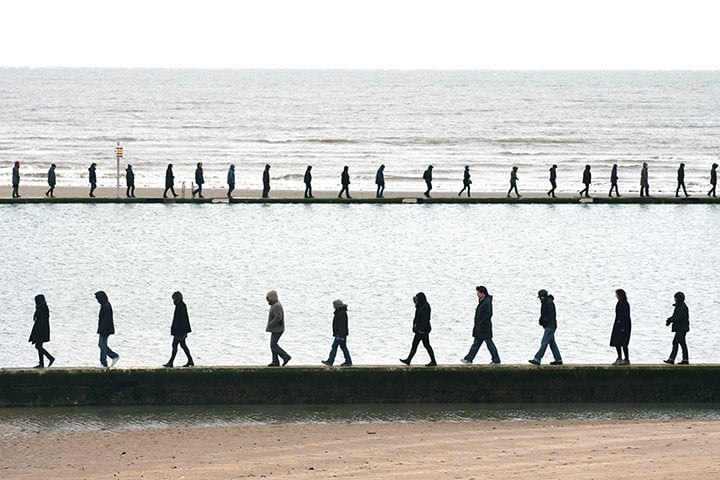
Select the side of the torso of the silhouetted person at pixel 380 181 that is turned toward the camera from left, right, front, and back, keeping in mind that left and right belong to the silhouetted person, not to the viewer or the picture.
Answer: right

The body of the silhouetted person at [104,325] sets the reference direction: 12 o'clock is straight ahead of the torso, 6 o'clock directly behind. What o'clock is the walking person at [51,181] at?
The walking person is roughly at 3 o'clock from the silhouetted person.

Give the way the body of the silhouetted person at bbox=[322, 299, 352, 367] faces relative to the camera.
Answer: to the viewer's left

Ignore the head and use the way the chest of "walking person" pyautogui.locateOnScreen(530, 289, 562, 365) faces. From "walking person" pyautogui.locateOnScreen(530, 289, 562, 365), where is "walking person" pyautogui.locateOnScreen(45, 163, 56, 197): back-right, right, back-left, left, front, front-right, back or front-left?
front-right

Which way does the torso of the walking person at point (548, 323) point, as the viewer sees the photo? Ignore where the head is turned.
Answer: to the viewer's left

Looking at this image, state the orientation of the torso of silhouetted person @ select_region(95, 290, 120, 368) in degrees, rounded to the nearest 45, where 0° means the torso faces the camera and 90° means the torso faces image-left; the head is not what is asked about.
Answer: approximately 90°

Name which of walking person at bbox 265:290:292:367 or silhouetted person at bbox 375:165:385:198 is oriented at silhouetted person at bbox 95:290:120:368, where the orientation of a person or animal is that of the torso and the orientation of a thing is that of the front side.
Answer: the walking person

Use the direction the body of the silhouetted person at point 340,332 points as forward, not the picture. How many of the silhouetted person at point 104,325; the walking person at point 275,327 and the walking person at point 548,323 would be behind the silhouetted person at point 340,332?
1

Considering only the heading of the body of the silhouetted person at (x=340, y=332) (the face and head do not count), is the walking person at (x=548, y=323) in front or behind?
behind

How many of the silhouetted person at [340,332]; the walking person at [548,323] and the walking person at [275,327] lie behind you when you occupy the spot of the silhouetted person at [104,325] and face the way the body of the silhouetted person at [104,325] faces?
3

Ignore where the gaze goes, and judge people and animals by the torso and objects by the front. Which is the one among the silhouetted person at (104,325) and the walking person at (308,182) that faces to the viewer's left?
the silhouetted person

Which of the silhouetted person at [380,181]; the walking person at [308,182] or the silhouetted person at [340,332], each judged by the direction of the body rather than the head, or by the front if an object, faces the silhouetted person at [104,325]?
the silhouetted person at [340,332]
